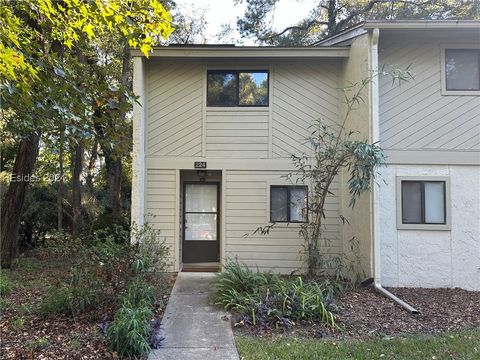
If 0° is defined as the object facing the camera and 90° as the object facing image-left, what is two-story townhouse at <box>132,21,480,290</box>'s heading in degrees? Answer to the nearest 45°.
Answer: approximately 0°

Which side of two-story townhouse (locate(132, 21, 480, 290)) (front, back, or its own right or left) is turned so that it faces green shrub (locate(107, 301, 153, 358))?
front

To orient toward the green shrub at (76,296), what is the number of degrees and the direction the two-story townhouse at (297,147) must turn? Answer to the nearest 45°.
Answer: approximately 45° to its right

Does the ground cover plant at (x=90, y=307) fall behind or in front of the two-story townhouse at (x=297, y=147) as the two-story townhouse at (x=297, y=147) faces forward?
in front

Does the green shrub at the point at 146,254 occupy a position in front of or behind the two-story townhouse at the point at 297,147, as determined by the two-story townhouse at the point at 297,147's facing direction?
in front

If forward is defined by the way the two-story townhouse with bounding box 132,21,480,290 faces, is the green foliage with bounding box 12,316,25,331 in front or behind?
in front

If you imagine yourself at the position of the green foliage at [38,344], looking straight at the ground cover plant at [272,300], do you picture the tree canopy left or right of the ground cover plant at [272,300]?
left
